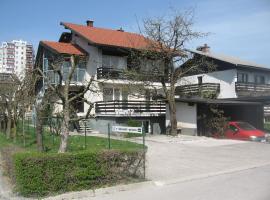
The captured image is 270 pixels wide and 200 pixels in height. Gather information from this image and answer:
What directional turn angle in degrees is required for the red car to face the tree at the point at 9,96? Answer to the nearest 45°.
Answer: approximately 90° to its right

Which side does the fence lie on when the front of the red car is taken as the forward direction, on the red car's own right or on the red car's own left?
on the red car's own right

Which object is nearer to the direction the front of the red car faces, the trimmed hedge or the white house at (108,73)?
the trimmed hedge

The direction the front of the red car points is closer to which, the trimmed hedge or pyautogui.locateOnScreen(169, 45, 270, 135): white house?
the trimmed hedge
